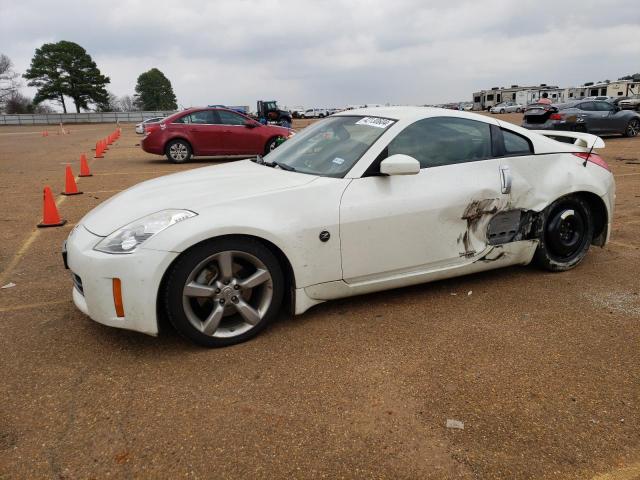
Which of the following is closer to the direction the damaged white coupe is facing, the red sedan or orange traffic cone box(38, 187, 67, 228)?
the orange traffic cone

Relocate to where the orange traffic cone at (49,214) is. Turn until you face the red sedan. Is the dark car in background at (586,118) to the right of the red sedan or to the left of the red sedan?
right

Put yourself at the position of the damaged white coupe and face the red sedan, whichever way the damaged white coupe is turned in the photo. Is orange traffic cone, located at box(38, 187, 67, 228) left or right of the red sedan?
left

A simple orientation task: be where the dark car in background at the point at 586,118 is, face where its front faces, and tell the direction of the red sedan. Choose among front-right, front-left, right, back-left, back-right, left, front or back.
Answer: back

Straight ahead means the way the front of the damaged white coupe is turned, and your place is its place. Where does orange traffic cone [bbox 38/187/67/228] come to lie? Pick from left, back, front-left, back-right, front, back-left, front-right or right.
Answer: right

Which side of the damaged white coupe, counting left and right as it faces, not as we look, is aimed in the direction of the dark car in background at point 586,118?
back

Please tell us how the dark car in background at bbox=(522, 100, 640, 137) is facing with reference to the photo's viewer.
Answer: facing away from the viewer and to the right of the viewer

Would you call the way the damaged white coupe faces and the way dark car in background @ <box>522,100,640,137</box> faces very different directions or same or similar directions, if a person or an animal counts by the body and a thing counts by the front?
very different directions

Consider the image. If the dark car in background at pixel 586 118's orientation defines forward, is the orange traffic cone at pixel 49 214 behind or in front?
behind
